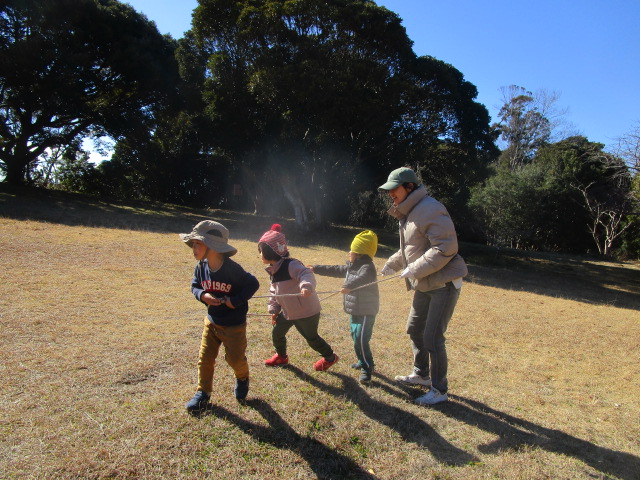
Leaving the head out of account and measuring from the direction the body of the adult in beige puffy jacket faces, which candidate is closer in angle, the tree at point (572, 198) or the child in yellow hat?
the child in yellow hat

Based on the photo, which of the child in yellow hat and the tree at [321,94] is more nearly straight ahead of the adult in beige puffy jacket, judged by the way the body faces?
the child in yellow hat

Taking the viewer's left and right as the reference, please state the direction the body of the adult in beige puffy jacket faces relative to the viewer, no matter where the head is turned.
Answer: facing to the left of the viewer

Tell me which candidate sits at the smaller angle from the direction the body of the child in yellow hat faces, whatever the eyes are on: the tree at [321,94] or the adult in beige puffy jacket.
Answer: the tree

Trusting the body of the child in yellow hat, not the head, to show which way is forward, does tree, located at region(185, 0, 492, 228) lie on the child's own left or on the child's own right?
on the child's own right

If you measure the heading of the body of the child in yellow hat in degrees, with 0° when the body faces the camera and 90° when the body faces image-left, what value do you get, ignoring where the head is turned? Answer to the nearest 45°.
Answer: approximately 90°

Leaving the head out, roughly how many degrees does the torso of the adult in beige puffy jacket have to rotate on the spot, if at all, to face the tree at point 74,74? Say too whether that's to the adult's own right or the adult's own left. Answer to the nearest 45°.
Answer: approximately 45° to the adult's own right

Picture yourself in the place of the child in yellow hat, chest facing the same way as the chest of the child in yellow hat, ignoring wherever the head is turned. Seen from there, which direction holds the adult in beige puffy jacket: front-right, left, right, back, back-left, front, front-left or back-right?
back-left

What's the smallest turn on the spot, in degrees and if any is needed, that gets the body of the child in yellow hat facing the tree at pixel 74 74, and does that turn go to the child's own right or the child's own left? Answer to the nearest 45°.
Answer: approximately 45° to the child's own right

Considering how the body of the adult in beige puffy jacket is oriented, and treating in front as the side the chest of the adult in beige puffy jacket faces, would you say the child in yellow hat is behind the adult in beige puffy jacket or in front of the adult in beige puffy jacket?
in front

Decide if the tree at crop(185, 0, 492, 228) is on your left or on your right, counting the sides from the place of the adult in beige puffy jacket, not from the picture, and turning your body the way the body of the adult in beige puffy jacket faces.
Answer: on your right

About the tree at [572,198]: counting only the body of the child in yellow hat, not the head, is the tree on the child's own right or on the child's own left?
on the child's own right
